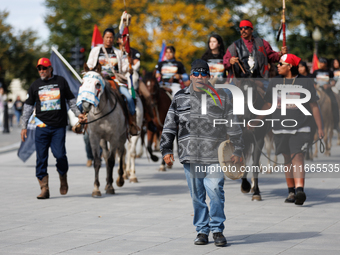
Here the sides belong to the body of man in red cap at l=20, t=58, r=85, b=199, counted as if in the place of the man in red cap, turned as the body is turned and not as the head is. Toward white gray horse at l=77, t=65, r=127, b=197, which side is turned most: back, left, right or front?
left

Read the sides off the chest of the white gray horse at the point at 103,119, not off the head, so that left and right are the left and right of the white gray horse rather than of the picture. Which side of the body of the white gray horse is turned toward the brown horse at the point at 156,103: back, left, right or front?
back

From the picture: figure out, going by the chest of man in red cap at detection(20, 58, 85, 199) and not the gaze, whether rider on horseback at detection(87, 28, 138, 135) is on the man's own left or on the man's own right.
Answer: on the man's own left

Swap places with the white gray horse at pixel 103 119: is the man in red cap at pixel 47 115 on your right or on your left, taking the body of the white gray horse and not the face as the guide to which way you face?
on your right

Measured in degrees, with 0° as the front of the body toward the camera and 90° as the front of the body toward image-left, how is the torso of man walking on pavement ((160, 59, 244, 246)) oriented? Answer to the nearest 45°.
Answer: approximately 0°

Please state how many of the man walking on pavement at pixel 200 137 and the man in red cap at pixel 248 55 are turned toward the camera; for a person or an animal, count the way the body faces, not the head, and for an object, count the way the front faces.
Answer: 2

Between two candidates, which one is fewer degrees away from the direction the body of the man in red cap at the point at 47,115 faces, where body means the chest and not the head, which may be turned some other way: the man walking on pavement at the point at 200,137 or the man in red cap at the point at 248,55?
the man walking on pavement

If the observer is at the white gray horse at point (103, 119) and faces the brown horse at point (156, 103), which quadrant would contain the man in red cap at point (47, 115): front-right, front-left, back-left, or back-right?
back-left
